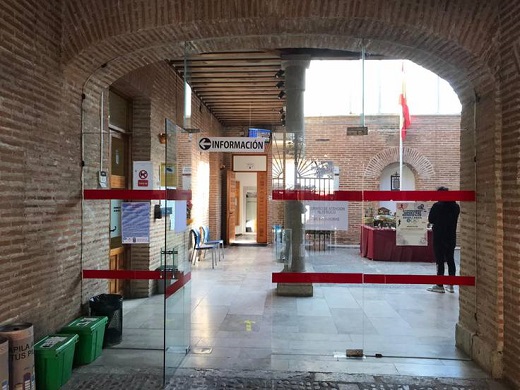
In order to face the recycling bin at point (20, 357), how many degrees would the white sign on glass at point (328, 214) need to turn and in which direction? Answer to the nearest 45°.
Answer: approximately 45° to its right

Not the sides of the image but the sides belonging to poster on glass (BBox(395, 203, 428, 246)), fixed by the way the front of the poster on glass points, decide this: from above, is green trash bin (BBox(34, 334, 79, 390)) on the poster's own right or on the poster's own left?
on the poster's own right

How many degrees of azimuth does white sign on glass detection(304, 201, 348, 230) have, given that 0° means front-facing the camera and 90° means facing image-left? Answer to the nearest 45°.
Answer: approximately 0°

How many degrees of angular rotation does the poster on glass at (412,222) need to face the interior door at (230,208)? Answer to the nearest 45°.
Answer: approximately 135° to its right

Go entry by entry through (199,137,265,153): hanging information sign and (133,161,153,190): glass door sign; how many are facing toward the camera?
2

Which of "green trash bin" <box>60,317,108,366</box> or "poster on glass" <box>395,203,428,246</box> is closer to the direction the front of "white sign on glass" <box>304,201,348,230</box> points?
the green trash bin
